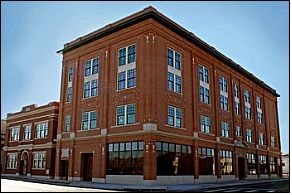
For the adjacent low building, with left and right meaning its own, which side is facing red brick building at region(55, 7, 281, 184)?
left

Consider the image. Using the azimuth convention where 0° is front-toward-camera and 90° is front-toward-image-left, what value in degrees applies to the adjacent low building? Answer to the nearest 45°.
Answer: approximately 45°
